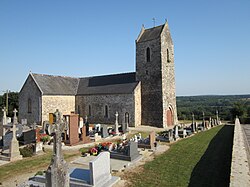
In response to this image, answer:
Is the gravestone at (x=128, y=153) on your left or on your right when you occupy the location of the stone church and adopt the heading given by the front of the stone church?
on your right

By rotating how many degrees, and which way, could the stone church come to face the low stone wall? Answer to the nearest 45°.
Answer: approximately 45° to its right

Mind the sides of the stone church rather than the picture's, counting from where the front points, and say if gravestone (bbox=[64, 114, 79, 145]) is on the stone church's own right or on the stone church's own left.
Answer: on the stone church's own right

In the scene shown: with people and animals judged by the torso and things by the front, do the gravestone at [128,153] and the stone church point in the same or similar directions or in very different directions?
very different directions

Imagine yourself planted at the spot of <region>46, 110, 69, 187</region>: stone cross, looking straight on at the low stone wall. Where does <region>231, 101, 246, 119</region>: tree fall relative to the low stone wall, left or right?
left

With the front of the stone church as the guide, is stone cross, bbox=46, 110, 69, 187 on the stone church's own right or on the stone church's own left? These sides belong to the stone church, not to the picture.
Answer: on the stone church's own right

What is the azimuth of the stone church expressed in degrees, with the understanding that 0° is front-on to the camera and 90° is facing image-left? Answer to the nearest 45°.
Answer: approximately 315°
